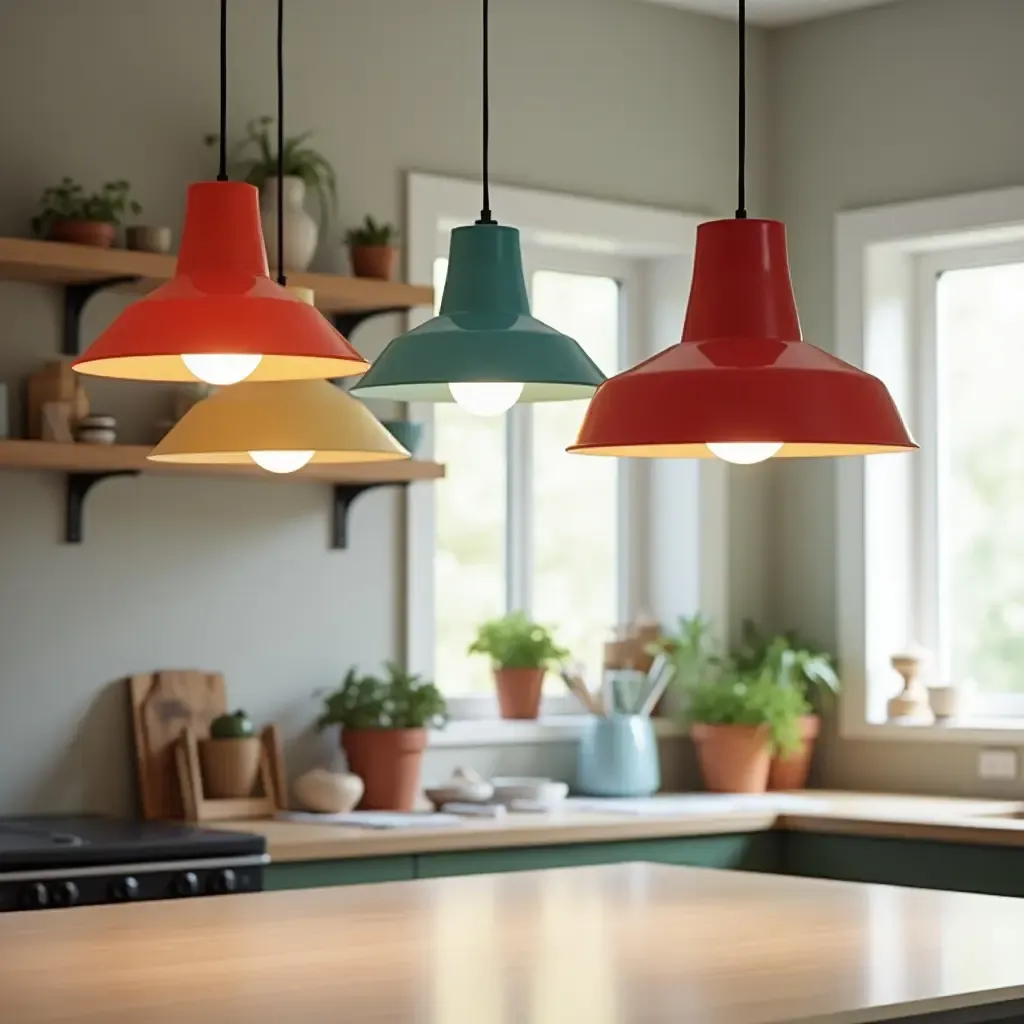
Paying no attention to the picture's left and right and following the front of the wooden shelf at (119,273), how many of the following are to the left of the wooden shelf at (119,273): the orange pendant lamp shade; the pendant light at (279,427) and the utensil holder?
1

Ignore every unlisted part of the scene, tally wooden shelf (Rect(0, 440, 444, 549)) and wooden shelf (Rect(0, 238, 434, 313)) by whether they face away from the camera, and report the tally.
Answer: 0

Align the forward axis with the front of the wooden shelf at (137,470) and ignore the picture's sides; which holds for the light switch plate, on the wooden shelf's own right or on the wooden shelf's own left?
on the wooden shelf's own left

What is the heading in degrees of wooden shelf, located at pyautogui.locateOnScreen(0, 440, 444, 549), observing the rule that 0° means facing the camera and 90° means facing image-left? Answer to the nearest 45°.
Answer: approximately 315°

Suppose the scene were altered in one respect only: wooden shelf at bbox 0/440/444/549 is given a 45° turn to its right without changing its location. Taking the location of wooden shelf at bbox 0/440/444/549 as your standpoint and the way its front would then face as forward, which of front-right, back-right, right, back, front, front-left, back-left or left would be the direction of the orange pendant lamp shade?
front

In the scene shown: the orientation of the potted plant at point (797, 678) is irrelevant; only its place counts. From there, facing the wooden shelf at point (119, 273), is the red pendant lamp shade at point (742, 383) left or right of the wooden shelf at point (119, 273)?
left

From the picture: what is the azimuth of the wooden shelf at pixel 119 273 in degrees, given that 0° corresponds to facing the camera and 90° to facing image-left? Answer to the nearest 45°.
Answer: approximately 315°

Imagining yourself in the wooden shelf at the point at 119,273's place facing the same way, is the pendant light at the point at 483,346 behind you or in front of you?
in front

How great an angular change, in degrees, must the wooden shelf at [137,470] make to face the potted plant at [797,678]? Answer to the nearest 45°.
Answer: approximately 90° to its left

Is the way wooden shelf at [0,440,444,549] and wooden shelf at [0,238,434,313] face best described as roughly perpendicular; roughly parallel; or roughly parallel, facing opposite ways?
roughly parallel
